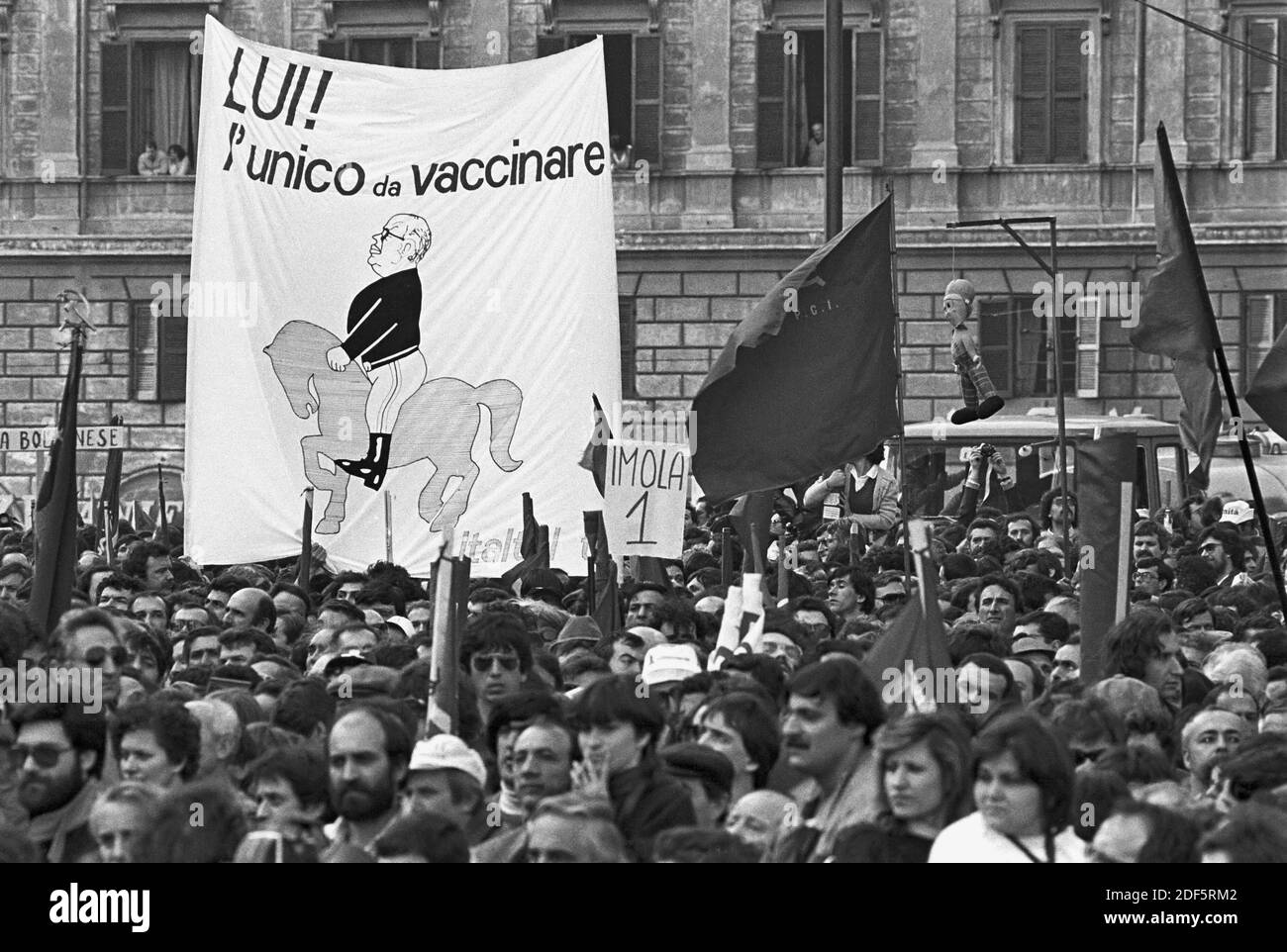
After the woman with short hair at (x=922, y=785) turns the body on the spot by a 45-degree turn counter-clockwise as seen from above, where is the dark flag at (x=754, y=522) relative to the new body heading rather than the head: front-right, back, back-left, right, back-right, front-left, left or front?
back

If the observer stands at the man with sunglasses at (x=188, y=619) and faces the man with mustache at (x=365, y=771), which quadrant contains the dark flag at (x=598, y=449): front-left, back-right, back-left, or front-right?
back-left

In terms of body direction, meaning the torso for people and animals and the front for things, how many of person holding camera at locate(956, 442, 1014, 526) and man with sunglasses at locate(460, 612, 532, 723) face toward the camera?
2

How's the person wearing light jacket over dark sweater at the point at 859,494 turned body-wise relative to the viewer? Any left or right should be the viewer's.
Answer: facing the viewer and to the left of the viewer

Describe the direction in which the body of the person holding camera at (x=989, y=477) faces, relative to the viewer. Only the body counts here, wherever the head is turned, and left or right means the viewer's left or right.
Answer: facing the viewer

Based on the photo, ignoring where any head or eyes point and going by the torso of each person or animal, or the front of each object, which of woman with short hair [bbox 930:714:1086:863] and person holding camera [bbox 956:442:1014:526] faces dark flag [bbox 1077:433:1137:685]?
the person holding camera

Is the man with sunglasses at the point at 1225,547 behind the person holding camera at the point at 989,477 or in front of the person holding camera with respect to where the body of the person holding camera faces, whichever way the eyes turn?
in front

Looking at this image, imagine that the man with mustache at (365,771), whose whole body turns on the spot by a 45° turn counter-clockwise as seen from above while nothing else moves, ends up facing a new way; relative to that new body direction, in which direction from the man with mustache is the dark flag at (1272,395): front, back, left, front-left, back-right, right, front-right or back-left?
back-left

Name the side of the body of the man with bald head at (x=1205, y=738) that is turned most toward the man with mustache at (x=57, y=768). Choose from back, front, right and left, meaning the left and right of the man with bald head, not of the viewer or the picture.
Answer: right
